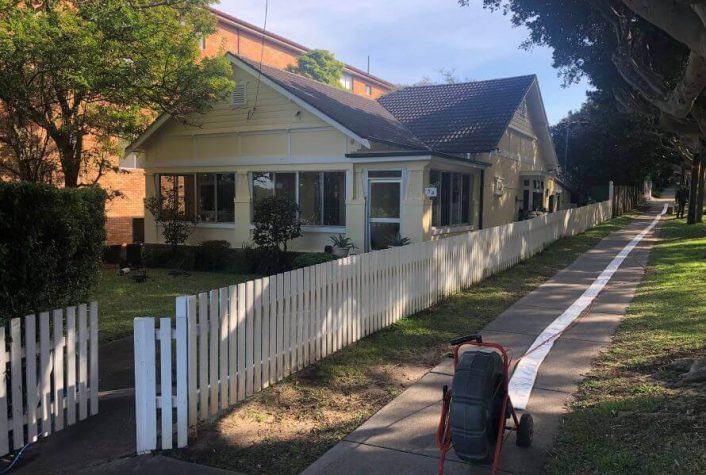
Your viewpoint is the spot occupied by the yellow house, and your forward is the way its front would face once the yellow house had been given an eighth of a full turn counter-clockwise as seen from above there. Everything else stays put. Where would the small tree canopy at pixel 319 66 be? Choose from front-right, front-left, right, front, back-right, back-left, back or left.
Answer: back

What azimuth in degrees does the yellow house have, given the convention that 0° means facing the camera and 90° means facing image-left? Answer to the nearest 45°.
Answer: approximately 45°

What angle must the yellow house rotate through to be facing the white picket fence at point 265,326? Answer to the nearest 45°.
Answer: approximately 45° to its left

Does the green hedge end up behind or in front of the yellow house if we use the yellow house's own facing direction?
in front

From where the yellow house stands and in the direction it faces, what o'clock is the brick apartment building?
The brick apartment building is roughly at 4 o'clock from the yellow house.

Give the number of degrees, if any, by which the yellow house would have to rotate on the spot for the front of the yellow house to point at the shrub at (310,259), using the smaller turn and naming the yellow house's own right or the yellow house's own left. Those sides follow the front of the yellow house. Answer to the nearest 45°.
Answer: approximately 45° to the yellow house's own left

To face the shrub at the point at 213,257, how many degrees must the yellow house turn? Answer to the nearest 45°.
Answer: approximately 45° to its right

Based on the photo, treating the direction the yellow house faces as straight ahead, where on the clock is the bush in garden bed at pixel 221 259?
The bush in garden bed is roughly at 1 o'clock from the yellow house.

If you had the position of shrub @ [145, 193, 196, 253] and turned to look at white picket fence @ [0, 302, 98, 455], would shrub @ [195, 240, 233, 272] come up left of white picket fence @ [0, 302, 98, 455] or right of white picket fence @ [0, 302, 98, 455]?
left
